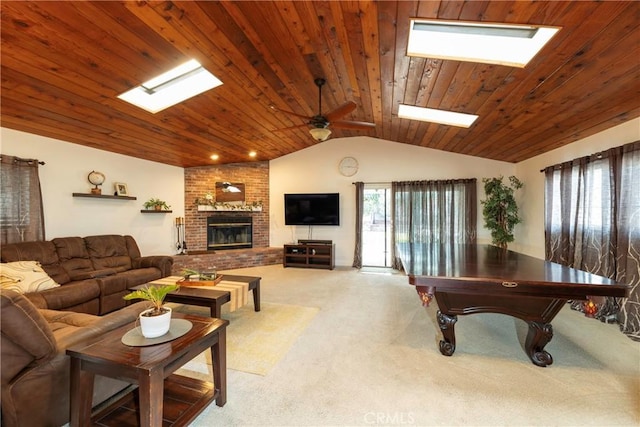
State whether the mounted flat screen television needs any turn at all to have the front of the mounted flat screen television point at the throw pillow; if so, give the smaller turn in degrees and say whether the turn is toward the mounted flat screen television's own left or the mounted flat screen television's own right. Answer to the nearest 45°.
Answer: approximately 45° to the mounted flat screen television's own right

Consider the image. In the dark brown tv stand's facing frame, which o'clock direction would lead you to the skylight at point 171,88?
The skylight is roughly at 1 o'clock from the dark brown tv stand.

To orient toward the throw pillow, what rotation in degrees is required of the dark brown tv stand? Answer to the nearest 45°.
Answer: approximately 45° to its right

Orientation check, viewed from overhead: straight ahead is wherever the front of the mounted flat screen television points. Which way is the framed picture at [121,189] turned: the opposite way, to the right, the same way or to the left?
to the left

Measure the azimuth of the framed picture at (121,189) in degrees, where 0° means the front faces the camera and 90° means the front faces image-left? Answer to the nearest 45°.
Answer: approximately 315°

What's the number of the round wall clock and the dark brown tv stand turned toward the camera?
2

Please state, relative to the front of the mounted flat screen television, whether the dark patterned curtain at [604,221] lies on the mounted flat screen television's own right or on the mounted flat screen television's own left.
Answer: on the mounted flat screen television's own left

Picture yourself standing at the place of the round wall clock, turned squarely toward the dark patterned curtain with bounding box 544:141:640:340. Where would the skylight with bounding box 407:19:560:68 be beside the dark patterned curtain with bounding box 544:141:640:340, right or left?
right

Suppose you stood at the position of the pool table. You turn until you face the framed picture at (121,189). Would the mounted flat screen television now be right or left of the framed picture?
right

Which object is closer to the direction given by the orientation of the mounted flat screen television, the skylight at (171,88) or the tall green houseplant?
the skylight

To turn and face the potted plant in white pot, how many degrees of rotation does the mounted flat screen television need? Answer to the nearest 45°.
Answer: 0° — it already faces it

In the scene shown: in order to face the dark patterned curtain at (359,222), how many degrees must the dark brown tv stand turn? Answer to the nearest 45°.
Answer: approximately 90° to its left
